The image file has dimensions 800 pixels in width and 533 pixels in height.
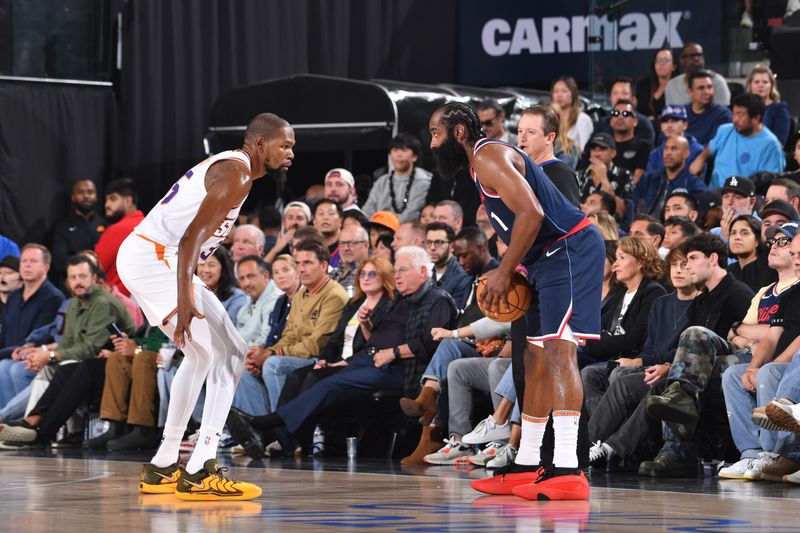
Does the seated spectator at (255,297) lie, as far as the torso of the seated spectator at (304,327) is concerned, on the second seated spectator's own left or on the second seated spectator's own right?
on the second seated spectator's own right

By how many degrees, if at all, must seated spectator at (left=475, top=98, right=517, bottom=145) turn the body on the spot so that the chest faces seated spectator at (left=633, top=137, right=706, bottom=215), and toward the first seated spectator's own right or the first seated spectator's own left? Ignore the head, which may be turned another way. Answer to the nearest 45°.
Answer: approximately 135° to the first seated spectator's own left

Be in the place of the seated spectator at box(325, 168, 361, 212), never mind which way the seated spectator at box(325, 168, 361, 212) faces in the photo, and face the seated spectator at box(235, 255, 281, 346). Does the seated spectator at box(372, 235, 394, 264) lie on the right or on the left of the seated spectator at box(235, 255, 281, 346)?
left

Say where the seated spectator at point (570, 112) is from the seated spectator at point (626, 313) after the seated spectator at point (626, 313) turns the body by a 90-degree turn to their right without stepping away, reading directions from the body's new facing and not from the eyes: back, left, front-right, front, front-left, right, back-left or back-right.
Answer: front-right

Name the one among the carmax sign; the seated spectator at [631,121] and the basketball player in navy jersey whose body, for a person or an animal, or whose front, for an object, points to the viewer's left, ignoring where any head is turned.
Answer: the basketball player in navy jersey

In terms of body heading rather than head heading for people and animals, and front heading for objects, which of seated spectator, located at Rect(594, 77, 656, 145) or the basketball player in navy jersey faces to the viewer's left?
the basketball player in navy jersey

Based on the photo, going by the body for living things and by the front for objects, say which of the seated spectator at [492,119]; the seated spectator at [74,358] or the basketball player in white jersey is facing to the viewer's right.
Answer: the basketball player in white jersey

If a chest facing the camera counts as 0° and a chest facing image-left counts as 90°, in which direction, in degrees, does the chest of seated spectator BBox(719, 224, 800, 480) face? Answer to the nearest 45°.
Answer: approximately 45°

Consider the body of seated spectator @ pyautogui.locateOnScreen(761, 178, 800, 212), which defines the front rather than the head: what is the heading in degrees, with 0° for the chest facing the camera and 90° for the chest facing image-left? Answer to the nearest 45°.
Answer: approximately 45°

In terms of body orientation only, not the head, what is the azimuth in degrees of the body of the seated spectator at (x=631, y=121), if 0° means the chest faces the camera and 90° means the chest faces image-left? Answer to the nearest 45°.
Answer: approximately 0°

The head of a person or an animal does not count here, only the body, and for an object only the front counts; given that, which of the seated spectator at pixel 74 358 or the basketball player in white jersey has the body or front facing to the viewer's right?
the basketball player in white jersey

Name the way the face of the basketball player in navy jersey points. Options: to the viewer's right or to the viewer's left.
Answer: to the viewer's left
